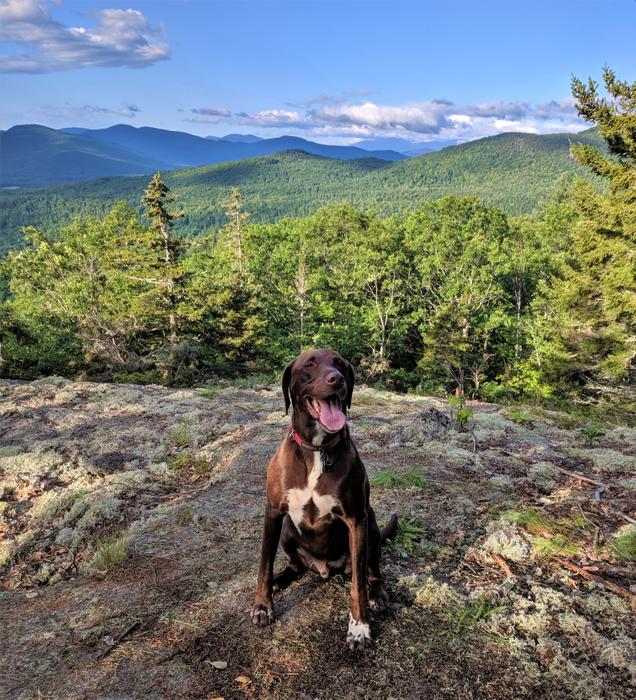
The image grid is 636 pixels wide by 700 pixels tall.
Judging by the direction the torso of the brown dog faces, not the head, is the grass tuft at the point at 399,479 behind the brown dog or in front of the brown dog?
behind

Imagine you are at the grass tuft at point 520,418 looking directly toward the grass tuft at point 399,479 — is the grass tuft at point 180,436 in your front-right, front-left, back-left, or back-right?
front-right

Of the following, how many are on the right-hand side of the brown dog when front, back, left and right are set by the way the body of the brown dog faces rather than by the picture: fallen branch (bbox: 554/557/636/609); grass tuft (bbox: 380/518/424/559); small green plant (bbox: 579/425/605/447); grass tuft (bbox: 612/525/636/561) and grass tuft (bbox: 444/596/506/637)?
0

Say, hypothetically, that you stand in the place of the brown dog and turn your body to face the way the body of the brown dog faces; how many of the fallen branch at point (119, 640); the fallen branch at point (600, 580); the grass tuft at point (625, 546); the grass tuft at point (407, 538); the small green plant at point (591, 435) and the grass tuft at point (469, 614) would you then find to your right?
1

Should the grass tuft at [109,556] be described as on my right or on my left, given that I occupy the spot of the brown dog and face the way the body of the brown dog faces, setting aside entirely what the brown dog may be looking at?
on my right

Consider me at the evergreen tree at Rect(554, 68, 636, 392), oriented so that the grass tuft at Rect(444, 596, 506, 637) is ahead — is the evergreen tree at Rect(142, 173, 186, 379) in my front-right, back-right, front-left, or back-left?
front-right

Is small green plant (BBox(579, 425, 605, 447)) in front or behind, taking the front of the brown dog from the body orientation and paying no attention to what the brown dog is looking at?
behind

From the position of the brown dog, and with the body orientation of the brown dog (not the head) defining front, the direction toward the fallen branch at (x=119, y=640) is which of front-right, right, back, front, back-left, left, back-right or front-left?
right

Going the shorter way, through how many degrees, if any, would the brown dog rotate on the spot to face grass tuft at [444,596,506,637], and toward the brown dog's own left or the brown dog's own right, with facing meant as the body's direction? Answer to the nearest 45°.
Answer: approximately 90° to the brown dog's own left

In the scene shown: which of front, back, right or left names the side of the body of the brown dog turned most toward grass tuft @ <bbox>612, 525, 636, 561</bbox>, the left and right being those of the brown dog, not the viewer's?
left

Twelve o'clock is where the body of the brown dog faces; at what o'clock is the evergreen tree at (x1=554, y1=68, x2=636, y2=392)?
The evergreen tree is roughly at 7 o'clock from the brown dog.

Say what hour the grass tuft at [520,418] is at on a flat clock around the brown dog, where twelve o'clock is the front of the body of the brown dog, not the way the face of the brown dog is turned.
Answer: The grass tuft is roughly at 7 o'clock from the brown dog.

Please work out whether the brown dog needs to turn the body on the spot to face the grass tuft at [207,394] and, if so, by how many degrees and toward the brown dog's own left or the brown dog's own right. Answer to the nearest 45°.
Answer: approximately 180°

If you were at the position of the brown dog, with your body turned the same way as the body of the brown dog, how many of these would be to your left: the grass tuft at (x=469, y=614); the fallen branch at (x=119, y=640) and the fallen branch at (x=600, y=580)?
2

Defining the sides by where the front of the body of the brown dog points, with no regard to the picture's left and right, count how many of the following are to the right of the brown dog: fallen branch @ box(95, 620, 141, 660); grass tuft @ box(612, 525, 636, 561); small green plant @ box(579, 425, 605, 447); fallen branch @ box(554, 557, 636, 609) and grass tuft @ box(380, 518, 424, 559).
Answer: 1

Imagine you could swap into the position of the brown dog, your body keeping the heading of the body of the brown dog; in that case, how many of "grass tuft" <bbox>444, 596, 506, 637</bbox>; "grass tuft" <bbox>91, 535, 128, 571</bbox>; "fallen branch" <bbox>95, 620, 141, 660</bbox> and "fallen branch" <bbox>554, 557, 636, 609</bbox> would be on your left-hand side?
2

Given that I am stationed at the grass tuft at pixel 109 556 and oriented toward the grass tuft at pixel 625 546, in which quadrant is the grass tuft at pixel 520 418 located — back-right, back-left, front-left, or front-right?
front-left

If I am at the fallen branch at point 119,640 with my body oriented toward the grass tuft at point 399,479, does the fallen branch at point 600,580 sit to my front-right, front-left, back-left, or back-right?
front-right

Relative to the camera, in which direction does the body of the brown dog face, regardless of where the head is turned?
toward the camera
